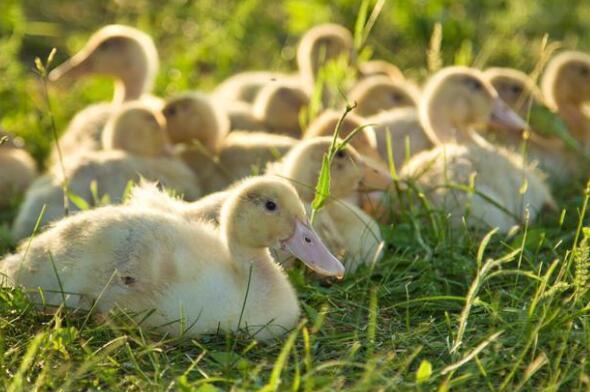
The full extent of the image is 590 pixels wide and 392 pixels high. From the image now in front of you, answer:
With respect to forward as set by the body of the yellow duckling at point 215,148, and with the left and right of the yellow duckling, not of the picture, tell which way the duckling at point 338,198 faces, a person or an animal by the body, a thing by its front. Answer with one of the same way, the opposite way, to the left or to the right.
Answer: the opposite way

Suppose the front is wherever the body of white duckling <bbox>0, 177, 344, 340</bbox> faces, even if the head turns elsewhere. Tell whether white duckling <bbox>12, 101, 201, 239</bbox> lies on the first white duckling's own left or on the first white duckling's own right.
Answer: on the first white duckling's own left

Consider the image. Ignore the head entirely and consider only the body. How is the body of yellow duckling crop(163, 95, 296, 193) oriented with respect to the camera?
to the viewer's left

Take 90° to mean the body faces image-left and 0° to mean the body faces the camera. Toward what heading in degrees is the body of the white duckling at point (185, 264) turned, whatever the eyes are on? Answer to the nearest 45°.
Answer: approximately 270°

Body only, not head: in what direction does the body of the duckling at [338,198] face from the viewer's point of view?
to the viewer's right

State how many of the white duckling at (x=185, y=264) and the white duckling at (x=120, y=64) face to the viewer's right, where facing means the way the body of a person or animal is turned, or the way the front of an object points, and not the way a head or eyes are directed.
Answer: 1

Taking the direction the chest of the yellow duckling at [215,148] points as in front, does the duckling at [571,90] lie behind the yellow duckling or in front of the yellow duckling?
behind

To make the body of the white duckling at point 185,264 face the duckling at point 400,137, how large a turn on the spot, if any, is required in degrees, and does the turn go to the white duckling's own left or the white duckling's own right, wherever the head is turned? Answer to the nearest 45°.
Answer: approximately 45° to the white duckling's own left

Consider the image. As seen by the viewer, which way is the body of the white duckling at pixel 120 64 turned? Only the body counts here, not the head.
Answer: to the viewer's left

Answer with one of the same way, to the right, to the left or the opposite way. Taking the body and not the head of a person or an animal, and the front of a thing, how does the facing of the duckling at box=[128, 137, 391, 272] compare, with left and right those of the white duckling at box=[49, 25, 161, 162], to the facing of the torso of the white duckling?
the opposite way
